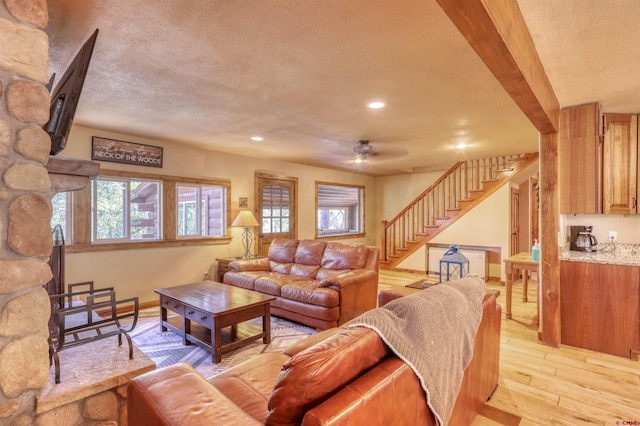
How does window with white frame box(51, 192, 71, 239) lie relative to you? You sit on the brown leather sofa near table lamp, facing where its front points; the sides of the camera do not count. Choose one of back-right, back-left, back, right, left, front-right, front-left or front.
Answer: front-right

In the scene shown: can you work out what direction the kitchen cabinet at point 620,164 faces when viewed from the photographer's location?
facing the viewer

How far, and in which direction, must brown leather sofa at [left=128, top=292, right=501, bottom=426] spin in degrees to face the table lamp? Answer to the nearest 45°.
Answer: approximately 45° to its right

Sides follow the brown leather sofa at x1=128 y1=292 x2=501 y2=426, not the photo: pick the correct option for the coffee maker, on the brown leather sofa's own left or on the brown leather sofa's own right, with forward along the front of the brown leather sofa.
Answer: on the brown leather sofa's own right

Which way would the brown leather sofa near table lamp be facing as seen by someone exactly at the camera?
facing the viewer and to the left of the viewer

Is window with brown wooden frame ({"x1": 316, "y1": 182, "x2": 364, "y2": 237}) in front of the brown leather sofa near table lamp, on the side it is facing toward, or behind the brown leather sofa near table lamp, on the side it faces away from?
behind

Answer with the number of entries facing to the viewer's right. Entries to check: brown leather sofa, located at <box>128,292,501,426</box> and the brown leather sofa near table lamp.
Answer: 0

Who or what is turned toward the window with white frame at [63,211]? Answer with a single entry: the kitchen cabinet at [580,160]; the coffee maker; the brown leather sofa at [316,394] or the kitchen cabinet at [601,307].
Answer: the brown leather sofa

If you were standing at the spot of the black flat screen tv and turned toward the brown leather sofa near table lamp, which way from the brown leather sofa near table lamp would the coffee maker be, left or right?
right

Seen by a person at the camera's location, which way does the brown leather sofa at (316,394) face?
facing away from the viewer and to the left of the viewer
